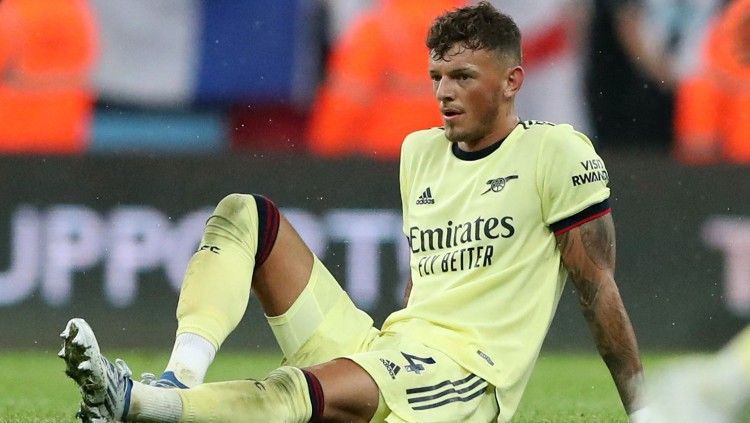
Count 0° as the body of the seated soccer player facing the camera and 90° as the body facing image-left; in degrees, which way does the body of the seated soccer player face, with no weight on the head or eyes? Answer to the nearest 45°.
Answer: approximately 45°

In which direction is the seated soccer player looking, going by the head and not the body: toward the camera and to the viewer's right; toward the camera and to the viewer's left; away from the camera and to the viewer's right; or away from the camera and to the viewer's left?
toward the camera and to the viewer's left
